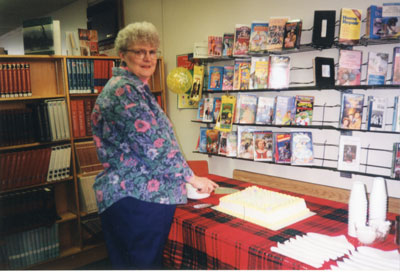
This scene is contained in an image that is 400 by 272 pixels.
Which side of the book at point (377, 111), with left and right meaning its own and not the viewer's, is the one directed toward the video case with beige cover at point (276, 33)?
right

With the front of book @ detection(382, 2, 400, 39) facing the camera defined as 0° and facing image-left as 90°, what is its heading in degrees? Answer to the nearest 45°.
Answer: approximately 0°

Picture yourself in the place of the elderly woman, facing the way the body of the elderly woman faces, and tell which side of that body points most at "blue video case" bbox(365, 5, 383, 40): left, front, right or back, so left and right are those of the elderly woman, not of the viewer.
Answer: front

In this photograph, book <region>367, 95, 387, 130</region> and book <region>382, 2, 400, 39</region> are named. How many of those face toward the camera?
2

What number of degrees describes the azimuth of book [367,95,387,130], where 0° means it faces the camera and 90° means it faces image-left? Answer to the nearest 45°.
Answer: approximately 0°

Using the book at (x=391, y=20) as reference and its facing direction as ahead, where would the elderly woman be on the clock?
The elderly woman is roughly at 1 o'clock from the book.

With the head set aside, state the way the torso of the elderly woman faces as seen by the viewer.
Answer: to the viewer's right

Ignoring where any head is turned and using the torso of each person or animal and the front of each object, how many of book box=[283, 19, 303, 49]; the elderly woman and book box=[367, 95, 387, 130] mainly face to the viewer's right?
1

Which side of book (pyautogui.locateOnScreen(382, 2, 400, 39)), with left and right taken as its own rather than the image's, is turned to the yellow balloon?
right
